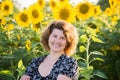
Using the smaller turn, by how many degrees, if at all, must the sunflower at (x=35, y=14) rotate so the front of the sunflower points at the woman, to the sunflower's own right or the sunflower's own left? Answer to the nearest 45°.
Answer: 0° — it already faces them

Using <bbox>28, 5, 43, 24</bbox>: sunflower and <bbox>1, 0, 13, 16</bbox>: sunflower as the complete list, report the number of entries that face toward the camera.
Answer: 2

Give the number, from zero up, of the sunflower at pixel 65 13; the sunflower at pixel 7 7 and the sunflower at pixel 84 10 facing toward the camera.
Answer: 3

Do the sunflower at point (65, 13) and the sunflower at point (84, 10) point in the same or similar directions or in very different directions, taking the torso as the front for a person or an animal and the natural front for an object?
same or similar directions

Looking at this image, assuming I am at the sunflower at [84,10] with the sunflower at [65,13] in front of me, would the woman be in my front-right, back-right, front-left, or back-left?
front-left

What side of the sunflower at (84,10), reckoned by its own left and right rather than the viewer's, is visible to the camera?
front

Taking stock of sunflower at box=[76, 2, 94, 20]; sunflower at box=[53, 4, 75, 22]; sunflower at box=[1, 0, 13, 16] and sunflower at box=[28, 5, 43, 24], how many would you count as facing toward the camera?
4

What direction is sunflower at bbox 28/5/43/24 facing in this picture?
toward the camera

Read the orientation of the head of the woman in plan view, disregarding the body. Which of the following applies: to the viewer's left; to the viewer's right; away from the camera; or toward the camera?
toward the camera

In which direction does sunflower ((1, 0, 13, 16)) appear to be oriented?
toward the camera

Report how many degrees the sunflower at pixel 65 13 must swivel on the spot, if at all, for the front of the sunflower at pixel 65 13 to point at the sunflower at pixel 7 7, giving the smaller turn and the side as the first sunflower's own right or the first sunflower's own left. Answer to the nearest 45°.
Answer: approximately 135° to the first sunflower's own right

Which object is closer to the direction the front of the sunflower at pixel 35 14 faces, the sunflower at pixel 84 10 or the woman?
the woman
